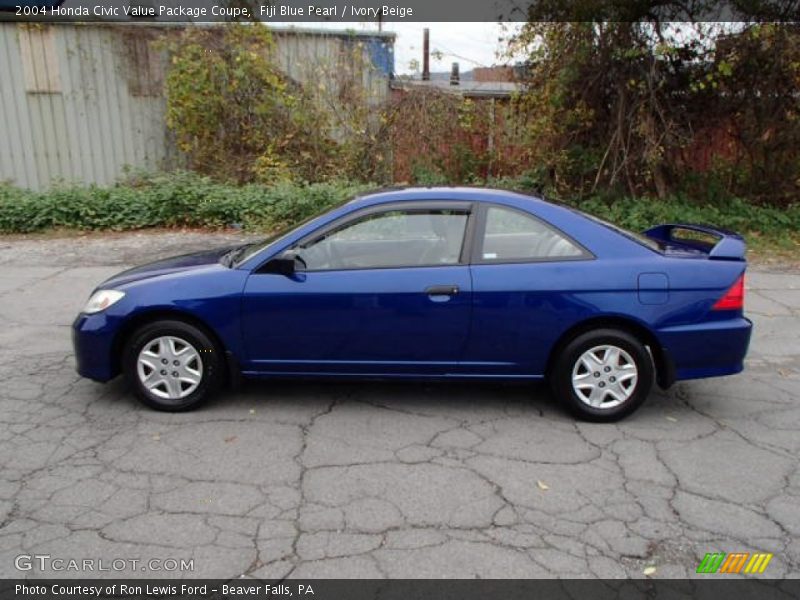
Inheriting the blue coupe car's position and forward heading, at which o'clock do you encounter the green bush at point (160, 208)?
The green bush is roughly at 2 o'clock from the blue coupe car.

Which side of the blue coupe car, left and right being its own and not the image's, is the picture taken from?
left
